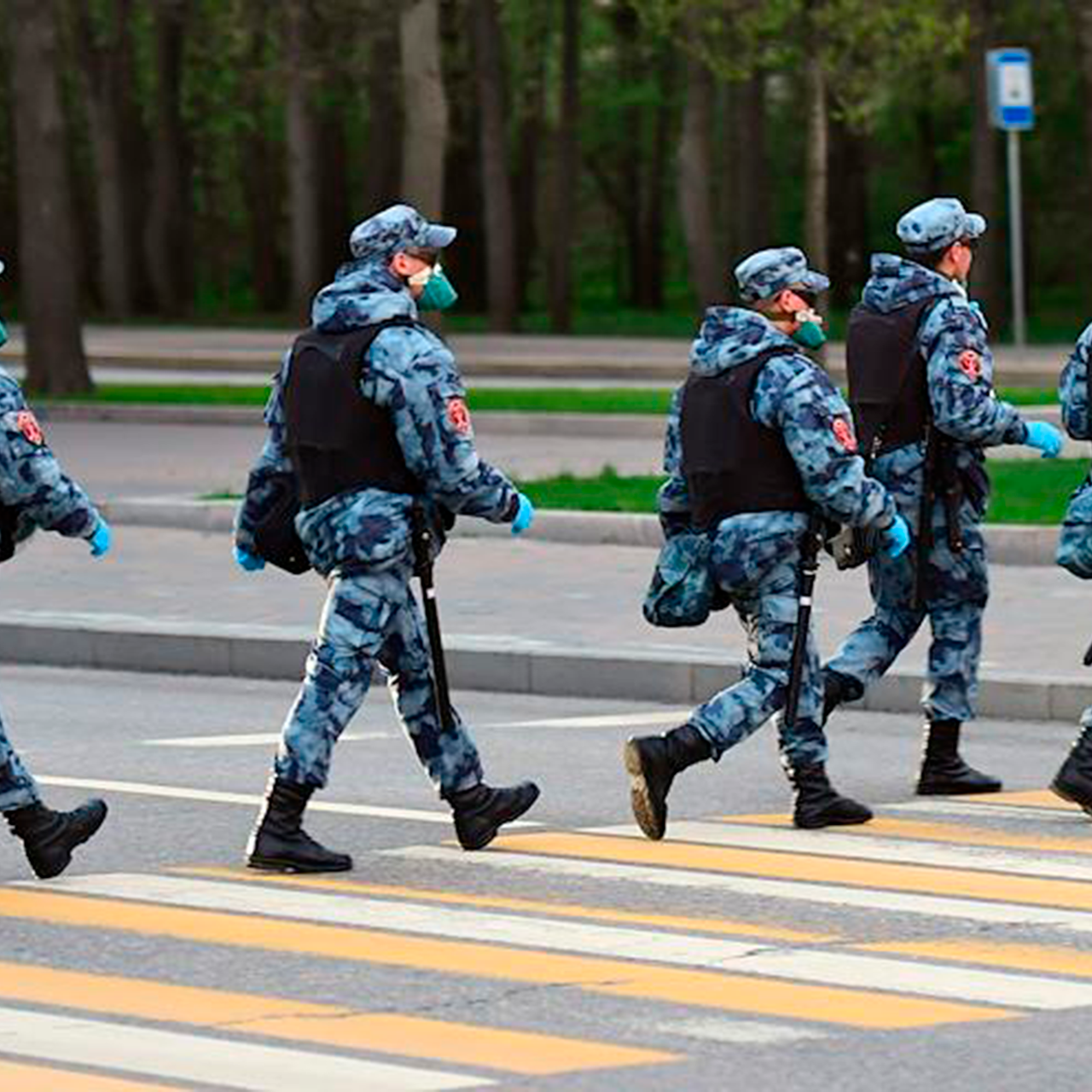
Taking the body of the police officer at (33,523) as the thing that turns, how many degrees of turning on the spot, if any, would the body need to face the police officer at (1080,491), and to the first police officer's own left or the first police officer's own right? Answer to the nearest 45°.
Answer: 0° — they already face them

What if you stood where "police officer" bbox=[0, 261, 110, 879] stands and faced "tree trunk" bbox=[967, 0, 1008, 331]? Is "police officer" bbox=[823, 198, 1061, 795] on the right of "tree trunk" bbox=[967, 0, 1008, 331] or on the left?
right

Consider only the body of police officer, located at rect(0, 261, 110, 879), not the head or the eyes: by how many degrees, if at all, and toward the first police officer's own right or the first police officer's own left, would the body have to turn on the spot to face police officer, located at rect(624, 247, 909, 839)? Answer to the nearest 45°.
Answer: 0° — they already face them

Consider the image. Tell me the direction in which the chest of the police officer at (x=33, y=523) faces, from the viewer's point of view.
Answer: to the viewer's right

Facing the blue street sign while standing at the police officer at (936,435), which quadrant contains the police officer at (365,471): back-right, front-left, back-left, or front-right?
back-left

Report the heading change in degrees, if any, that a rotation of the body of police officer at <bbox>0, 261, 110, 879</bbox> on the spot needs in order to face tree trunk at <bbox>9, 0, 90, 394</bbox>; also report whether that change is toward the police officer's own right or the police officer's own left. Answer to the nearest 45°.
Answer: approximately 90° to the police officer's own left

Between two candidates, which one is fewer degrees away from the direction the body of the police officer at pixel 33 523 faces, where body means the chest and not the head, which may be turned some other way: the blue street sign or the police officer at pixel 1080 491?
the police officer

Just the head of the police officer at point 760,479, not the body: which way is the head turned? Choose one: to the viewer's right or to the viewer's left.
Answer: to the viewer's right

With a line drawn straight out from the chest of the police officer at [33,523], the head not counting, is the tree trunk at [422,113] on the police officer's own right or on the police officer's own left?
on the police officer's own left
